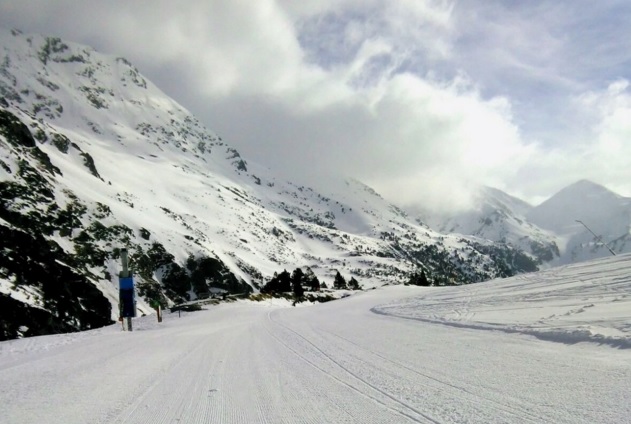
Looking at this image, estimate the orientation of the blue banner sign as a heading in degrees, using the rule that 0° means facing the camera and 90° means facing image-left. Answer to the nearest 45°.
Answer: approximately 0°
